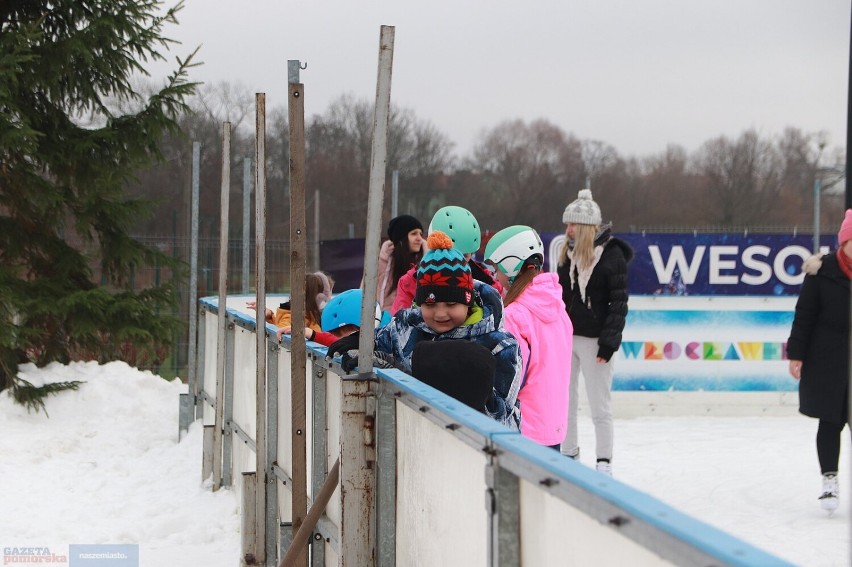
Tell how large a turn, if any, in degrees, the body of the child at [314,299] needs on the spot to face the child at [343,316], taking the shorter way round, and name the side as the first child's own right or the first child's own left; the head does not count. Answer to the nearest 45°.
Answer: approximately 90° to the first child's own left

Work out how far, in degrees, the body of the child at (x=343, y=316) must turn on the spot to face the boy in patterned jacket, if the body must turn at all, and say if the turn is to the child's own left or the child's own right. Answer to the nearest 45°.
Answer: approximately 90° to the child's own left

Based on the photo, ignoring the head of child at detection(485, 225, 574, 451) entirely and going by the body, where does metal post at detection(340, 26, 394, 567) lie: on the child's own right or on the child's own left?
on the child's own left

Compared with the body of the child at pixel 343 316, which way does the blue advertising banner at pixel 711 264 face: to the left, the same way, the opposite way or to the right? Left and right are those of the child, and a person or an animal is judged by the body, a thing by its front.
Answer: to the left

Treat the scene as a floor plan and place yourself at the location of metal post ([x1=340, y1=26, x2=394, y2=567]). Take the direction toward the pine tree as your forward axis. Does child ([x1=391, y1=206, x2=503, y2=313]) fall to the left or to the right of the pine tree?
right

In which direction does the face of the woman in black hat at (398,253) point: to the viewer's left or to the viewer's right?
to the viewer's right

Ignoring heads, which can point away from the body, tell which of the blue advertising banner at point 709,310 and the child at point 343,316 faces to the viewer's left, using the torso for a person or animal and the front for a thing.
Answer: the child

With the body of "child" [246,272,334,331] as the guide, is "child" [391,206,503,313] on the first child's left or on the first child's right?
on the first child's left

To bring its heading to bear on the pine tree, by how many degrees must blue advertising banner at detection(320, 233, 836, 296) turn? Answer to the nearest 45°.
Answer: approximately 90° to its right

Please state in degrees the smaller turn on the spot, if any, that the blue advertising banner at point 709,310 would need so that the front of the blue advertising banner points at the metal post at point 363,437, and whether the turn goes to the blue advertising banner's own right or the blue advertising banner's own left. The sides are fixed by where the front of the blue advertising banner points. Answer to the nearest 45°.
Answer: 0° — it already faces it

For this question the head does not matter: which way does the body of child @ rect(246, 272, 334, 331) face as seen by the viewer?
to the viewer's left

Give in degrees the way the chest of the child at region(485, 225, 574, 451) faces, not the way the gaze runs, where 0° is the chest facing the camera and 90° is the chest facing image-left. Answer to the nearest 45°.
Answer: approximately 135°

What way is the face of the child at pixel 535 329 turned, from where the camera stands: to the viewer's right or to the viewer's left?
to the viewer's left
